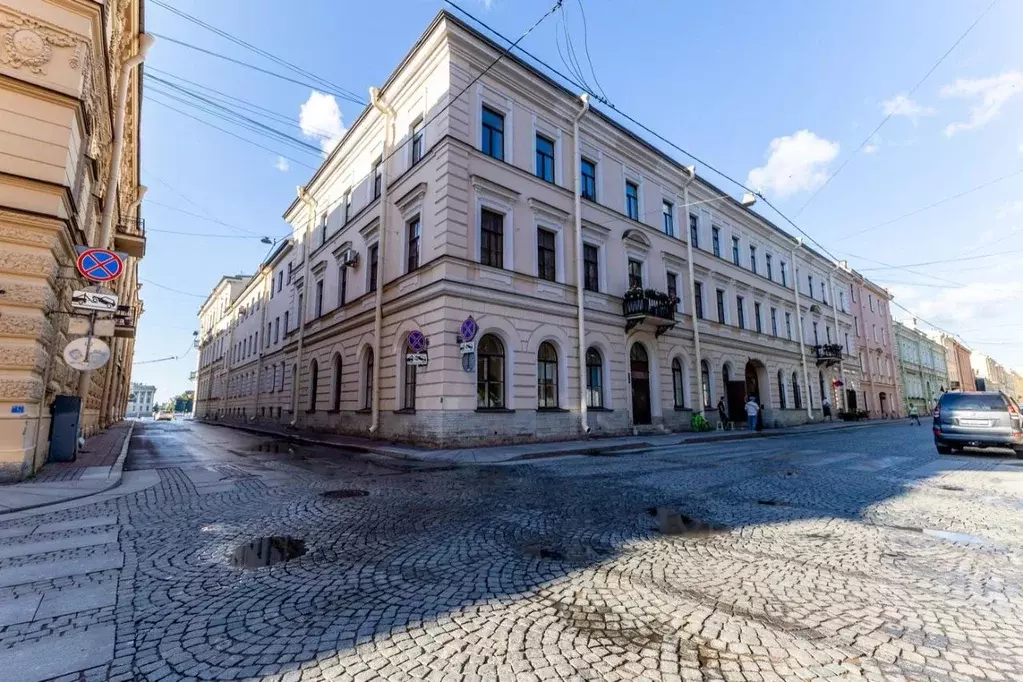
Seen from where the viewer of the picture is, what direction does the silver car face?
facing away from the viewer

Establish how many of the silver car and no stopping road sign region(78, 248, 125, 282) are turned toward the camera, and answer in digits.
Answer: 1

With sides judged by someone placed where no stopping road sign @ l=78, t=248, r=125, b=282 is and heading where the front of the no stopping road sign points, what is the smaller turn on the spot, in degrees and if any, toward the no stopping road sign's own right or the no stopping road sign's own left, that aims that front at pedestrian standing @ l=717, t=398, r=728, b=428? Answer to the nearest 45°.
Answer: approximately 90° to the no stopping road sign's own left

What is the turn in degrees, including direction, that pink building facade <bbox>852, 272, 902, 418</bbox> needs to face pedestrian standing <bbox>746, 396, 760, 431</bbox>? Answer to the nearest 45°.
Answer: approximately 45° to its right

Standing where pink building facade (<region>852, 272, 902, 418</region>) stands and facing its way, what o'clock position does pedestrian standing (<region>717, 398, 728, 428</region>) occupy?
The pedestrian standing is roughly at 2 o'clock from the pink building facade.

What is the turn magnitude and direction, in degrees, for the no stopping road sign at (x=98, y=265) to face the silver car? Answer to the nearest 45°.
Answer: approximately 45° to its left

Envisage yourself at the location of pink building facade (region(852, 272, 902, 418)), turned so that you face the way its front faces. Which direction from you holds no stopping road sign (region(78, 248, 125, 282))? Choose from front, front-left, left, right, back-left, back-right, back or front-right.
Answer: front-right

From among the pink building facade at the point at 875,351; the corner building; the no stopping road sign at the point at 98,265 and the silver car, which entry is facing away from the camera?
the silver car

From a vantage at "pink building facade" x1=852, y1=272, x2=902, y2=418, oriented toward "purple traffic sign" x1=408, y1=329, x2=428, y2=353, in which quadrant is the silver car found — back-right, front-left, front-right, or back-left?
front-left

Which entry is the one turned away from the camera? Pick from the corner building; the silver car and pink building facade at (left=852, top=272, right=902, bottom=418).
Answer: the silver car

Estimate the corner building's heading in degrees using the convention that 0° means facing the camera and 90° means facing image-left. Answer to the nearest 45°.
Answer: approximately 315°

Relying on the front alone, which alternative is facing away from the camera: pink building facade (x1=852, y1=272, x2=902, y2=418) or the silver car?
the silver car

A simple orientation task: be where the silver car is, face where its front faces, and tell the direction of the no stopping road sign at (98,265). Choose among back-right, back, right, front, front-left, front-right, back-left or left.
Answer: back-left

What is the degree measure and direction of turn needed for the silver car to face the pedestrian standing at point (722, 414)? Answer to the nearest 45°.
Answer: approximately 45° to its left

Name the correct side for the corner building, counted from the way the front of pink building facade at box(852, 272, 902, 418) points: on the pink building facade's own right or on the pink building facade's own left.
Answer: on the pink building facade's own right

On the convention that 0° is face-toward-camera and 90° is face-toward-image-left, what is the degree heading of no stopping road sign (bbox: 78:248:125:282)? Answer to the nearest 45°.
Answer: approximately 0°

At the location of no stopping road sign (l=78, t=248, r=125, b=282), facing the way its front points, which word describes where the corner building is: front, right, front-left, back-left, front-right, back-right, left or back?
left

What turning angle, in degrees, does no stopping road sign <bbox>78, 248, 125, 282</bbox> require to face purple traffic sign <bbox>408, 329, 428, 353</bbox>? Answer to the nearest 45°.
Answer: approximately 90° to its left
